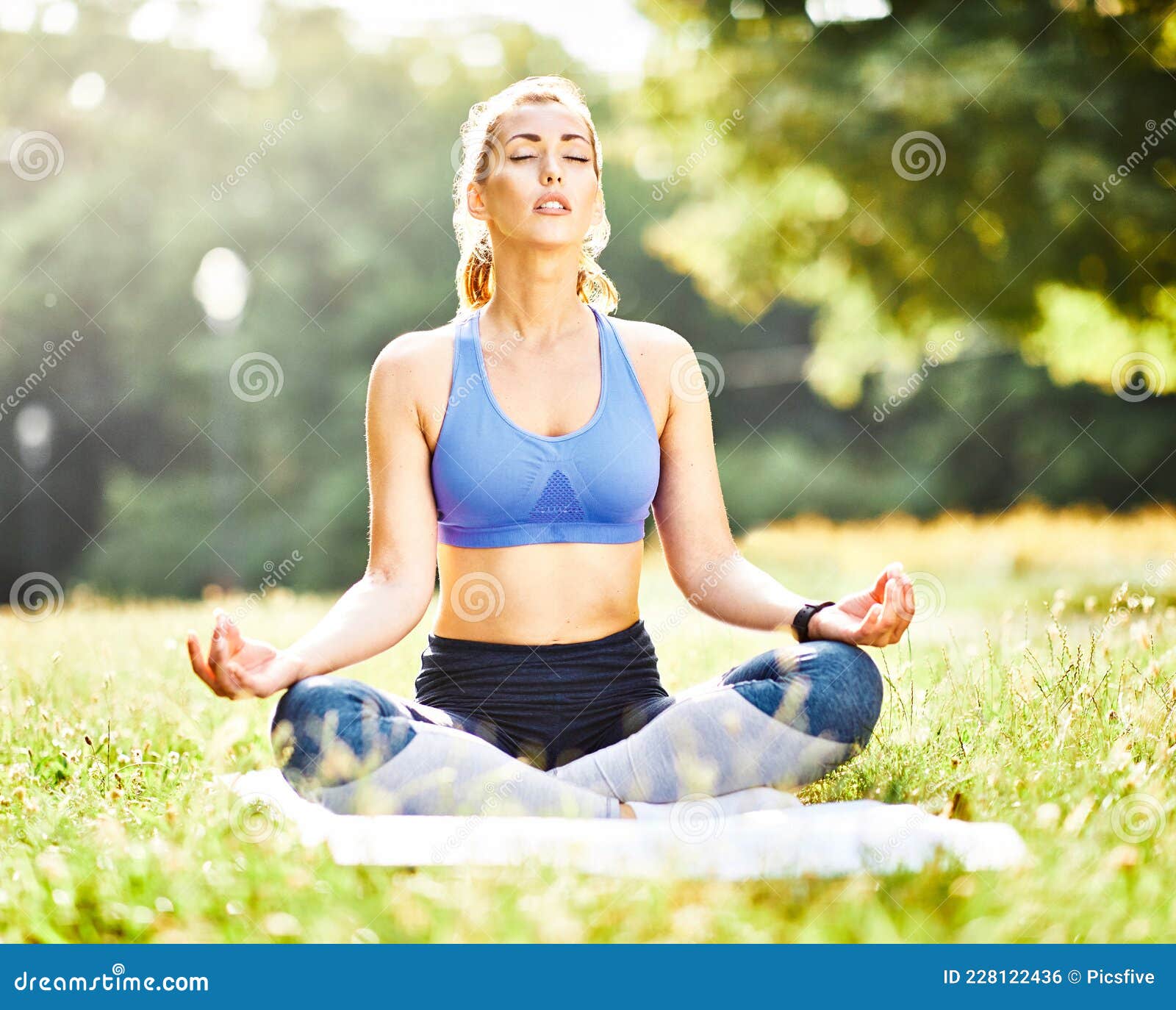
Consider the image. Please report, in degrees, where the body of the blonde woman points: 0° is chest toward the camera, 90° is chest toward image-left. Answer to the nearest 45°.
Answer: approximately 0°

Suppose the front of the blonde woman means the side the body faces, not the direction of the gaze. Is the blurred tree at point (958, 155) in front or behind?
behind
